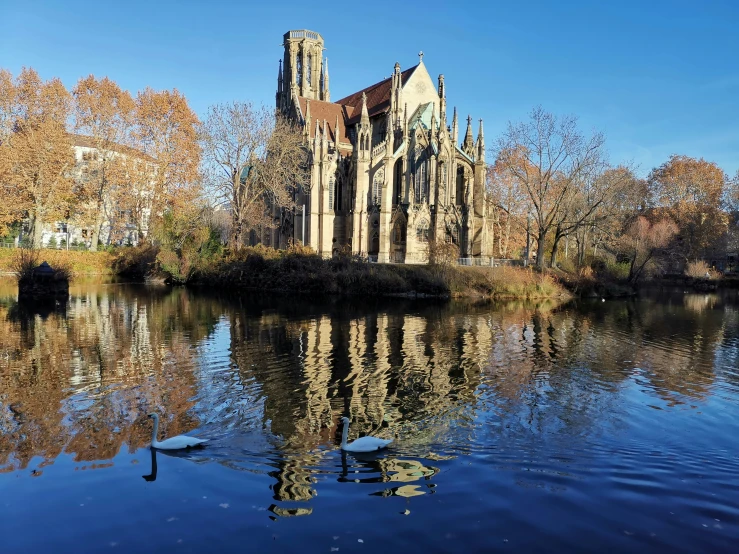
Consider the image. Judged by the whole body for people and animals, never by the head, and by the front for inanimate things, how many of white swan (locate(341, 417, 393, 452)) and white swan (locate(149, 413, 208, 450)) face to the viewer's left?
2

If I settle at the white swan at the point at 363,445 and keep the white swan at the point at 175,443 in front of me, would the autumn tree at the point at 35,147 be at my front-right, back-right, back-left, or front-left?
front-right

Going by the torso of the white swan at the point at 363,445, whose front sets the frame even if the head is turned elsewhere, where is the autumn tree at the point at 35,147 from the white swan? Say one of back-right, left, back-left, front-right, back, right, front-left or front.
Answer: front-right

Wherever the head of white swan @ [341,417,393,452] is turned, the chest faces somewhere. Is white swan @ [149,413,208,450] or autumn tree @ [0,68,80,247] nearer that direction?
the white swan

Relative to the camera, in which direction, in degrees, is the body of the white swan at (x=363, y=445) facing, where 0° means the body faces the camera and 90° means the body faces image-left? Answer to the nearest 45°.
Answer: approximately 90°

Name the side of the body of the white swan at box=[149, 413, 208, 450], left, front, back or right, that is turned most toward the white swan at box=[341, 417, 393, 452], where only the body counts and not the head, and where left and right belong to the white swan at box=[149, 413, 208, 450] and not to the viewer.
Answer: back

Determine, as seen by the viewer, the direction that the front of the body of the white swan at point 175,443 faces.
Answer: to the viewer's left

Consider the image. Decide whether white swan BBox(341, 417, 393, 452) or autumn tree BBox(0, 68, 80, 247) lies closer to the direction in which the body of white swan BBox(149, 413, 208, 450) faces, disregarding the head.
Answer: the autumn tree

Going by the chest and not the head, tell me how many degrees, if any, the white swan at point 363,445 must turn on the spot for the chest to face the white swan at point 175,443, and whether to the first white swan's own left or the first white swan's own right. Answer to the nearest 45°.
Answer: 0° — it already faces it

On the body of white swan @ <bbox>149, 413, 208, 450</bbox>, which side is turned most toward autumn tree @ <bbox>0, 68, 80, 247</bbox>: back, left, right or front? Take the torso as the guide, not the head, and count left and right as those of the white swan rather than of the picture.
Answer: right
